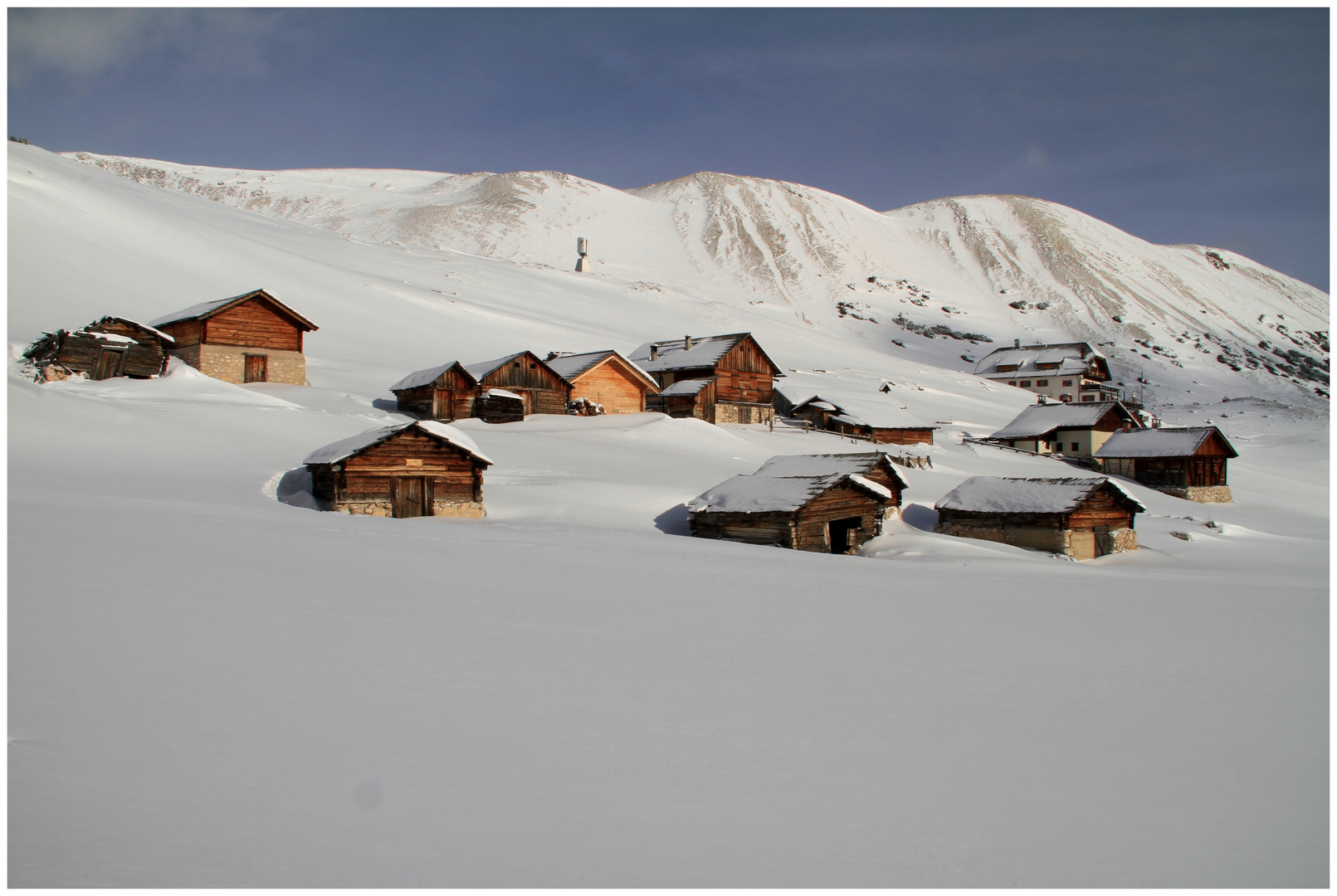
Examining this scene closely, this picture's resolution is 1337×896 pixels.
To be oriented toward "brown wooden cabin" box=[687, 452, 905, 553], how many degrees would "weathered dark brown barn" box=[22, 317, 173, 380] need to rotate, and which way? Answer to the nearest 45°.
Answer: approximately 45° to its left

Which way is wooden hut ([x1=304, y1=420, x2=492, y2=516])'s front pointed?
toward the camera

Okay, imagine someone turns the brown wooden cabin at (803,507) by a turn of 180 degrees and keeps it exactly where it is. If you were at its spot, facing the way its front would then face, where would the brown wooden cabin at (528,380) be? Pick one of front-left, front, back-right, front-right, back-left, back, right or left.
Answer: front

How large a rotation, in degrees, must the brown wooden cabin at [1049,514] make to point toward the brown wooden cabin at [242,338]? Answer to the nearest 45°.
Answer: approximately 135° to its right

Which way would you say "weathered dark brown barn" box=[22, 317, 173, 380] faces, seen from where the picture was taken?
facing the viewer

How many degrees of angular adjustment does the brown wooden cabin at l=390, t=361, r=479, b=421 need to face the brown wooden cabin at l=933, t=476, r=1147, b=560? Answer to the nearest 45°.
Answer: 0° — it already faces it

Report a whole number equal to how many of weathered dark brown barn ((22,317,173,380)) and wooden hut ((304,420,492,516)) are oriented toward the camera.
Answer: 2

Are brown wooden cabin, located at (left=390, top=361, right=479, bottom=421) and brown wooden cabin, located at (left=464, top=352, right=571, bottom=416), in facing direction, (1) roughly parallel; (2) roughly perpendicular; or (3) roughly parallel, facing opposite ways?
roughly parallel

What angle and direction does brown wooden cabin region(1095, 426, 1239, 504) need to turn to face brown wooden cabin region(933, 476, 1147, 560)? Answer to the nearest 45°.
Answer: approximately 45° to its right

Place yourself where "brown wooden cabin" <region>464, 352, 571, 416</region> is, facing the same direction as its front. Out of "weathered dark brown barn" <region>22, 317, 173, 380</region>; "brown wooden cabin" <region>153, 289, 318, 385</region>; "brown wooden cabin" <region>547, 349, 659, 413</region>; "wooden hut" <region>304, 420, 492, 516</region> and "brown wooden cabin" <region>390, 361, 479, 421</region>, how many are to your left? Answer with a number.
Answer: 1

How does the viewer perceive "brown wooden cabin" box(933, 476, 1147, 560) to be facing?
facing the viewer and to the right of the viewer

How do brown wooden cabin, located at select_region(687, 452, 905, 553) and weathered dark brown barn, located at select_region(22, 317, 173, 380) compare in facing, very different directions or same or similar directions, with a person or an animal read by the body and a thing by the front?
same or similar directions

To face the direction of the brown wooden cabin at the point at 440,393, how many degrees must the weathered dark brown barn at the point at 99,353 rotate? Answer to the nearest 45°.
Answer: approximately 90° to its left

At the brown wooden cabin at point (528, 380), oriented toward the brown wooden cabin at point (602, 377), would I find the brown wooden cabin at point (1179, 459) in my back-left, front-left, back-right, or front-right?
front-right

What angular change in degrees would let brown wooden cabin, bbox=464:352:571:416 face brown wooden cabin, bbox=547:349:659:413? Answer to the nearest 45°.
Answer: approximately 90° to its left

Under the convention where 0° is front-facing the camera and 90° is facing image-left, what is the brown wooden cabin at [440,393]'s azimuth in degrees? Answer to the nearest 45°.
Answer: approximately 315°

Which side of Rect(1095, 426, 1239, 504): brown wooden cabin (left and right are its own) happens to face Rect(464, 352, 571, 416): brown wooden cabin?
right

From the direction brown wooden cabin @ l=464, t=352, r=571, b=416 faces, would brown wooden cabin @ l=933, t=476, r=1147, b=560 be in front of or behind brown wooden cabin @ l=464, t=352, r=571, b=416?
in front

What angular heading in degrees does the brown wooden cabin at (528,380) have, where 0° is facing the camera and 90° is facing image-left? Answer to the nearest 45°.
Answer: approximately 315°
